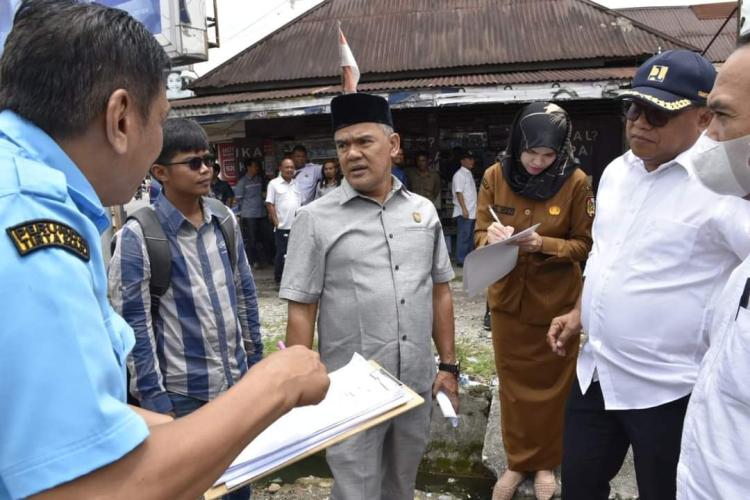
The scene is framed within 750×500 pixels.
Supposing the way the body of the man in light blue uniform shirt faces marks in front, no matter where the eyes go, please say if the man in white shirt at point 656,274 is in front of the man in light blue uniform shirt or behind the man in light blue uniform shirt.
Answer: in front

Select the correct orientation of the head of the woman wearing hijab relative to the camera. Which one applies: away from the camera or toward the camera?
toward the camera

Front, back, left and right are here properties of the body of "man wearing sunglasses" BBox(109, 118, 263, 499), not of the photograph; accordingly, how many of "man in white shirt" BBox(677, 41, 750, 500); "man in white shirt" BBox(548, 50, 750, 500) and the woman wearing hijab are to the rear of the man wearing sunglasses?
0

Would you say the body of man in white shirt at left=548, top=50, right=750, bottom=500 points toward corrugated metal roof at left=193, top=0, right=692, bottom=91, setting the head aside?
no

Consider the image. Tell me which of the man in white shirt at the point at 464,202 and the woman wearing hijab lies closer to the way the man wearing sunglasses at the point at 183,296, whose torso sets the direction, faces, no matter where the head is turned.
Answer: the woman wearing hijab

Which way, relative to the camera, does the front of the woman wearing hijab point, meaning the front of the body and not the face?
toward the camera

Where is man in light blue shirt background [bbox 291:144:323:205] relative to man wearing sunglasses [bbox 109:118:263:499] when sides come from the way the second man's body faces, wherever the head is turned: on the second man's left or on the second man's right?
on the second man's left

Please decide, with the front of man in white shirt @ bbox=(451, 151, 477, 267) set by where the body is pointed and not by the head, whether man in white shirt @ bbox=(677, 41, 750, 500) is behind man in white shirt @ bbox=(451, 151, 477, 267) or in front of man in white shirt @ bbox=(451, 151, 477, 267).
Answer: in front

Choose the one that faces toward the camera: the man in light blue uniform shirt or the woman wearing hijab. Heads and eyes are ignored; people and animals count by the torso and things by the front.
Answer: the woman wearing hijab

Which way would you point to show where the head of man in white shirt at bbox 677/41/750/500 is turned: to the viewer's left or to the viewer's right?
to the viewer's left

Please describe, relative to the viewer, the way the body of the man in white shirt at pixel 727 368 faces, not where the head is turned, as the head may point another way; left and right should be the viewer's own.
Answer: facing to the left of the viewer

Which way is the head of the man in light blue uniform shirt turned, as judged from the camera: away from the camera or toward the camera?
away from the camera

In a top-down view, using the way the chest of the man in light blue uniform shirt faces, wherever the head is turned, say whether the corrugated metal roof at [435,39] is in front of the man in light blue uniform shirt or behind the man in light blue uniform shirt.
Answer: in front

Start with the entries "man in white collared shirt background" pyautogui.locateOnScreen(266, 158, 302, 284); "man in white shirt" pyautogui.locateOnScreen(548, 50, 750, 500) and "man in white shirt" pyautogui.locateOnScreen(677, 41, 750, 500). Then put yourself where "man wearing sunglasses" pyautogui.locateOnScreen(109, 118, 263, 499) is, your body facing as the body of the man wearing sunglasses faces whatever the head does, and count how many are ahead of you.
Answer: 2

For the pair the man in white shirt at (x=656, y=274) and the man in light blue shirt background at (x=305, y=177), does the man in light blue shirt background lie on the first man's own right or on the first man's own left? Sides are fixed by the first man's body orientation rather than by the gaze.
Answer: on the first man's own right
